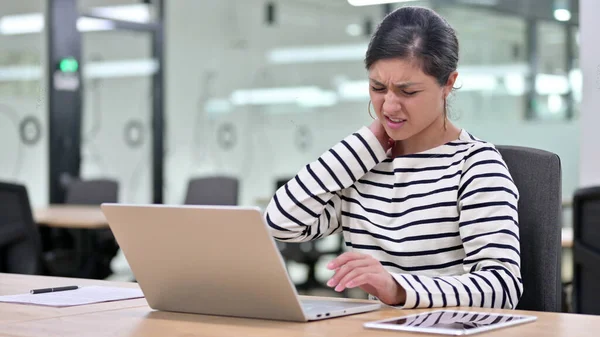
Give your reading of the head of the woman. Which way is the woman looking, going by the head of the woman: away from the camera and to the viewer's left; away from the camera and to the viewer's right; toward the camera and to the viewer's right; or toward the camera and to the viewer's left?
toward the camera and to the viewer's left

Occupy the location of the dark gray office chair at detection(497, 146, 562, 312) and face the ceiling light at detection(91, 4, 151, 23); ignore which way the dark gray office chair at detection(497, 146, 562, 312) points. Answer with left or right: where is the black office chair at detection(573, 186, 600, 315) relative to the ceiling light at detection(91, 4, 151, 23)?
right

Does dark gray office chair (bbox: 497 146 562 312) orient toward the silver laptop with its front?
yes

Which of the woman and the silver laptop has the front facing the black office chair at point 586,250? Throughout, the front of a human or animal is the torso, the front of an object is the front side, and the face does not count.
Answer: the silver laptop

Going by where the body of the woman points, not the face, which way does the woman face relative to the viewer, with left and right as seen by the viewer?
facing the viewer and to the left of the viewer

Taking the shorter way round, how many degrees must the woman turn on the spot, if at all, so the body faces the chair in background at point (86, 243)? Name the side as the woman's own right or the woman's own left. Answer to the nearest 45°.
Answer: approximately 90° to the woman's own right

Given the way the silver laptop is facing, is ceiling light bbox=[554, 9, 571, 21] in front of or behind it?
in front

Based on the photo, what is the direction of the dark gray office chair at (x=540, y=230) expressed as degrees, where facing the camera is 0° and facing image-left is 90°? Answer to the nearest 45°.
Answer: approximately 45°

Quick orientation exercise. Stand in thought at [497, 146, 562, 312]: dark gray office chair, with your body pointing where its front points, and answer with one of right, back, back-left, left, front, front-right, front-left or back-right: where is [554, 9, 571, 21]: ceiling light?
back-right

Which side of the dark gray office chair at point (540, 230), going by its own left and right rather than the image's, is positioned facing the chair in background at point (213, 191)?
right

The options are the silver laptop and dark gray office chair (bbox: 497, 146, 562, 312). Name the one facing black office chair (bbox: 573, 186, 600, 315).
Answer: the silver laptop
